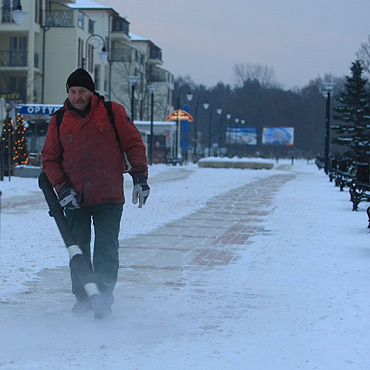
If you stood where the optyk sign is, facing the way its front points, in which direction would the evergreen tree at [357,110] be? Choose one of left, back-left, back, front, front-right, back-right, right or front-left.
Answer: left

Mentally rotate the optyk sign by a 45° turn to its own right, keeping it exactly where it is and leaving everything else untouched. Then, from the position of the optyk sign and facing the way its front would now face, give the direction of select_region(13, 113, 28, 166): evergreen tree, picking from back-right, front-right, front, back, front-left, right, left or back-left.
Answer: front-left

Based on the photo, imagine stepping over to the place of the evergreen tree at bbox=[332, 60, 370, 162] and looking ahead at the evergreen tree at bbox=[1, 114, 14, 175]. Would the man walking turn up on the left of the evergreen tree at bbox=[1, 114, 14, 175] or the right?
left

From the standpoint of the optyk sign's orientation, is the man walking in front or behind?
in front

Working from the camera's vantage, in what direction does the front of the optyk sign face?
facing the viewer

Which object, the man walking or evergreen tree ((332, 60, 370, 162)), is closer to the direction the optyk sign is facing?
the man walking

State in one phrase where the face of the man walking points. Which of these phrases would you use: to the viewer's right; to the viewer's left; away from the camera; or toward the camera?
toward the camera
